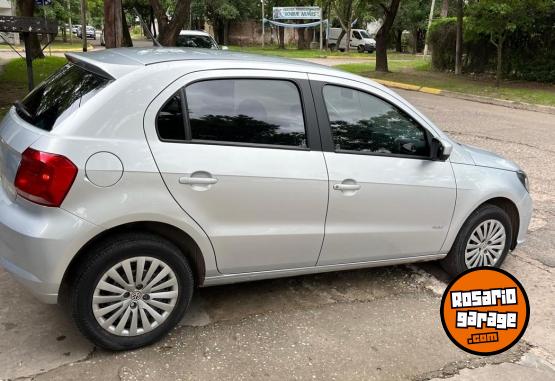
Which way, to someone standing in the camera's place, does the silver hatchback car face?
facing away from the viewer and to the right of the viewer

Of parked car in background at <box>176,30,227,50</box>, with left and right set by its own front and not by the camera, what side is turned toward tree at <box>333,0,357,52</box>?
left

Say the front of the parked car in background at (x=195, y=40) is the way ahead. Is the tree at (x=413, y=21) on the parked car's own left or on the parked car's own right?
on the parked car's own left

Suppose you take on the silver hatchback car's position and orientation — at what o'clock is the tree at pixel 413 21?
The tree is roughly at 11 o'clock from the silver hatchback car.
